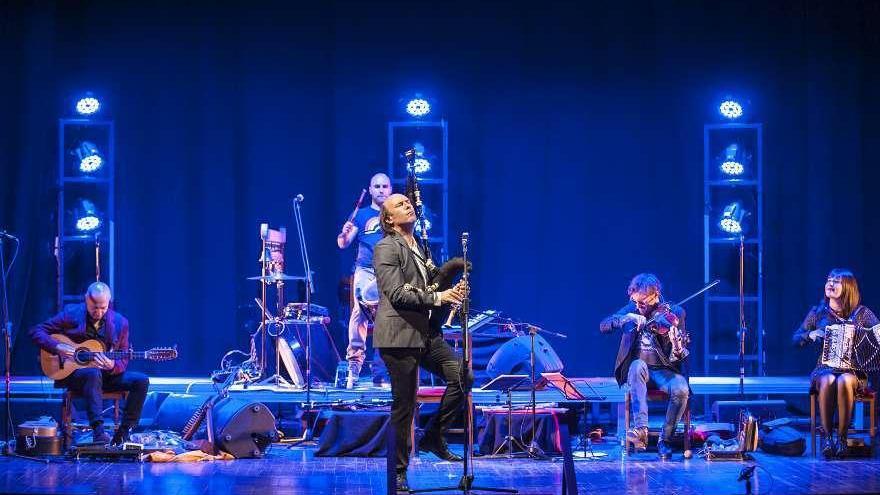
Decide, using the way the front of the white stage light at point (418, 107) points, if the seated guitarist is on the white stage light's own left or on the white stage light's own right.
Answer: on the white stage light's own right

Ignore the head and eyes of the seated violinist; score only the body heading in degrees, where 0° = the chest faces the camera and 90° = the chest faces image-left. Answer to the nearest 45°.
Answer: approximately 0°

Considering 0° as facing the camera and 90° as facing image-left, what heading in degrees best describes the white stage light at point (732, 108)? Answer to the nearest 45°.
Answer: approximately 0°

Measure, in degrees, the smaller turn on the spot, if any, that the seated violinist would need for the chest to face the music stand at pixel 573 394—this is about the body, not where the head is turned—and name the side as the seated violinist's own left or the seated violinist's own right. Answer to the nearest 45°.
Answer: approximately 90° to the seated violinist's own right

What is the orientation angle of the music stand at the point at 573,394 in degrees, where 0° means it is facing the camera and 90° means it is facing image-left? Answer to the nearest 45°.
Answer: approximately 270°
